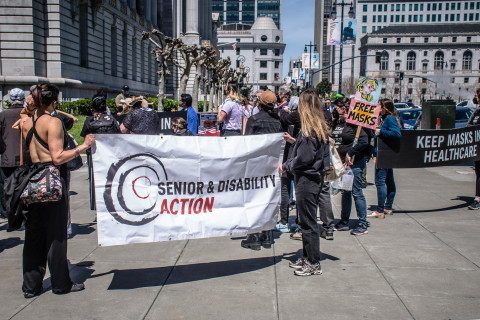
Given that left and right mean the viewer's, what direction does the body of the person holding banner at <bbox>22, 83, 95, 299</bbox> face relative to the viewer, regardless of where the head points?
facing away from the viewer and to the right of the viewer

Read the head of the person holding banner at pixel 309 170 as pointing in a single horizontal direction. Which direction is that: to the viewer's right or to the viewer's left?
to the viewer's left

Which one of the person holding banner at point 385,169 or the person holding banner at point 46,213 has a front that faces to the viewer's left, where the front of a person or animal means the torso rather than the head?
the person holding banner at point 385,169

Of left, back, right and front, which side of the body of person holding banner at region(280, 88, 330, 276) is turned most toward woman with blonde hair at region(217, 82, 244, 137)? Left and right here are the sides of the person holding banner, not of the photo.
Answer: front
